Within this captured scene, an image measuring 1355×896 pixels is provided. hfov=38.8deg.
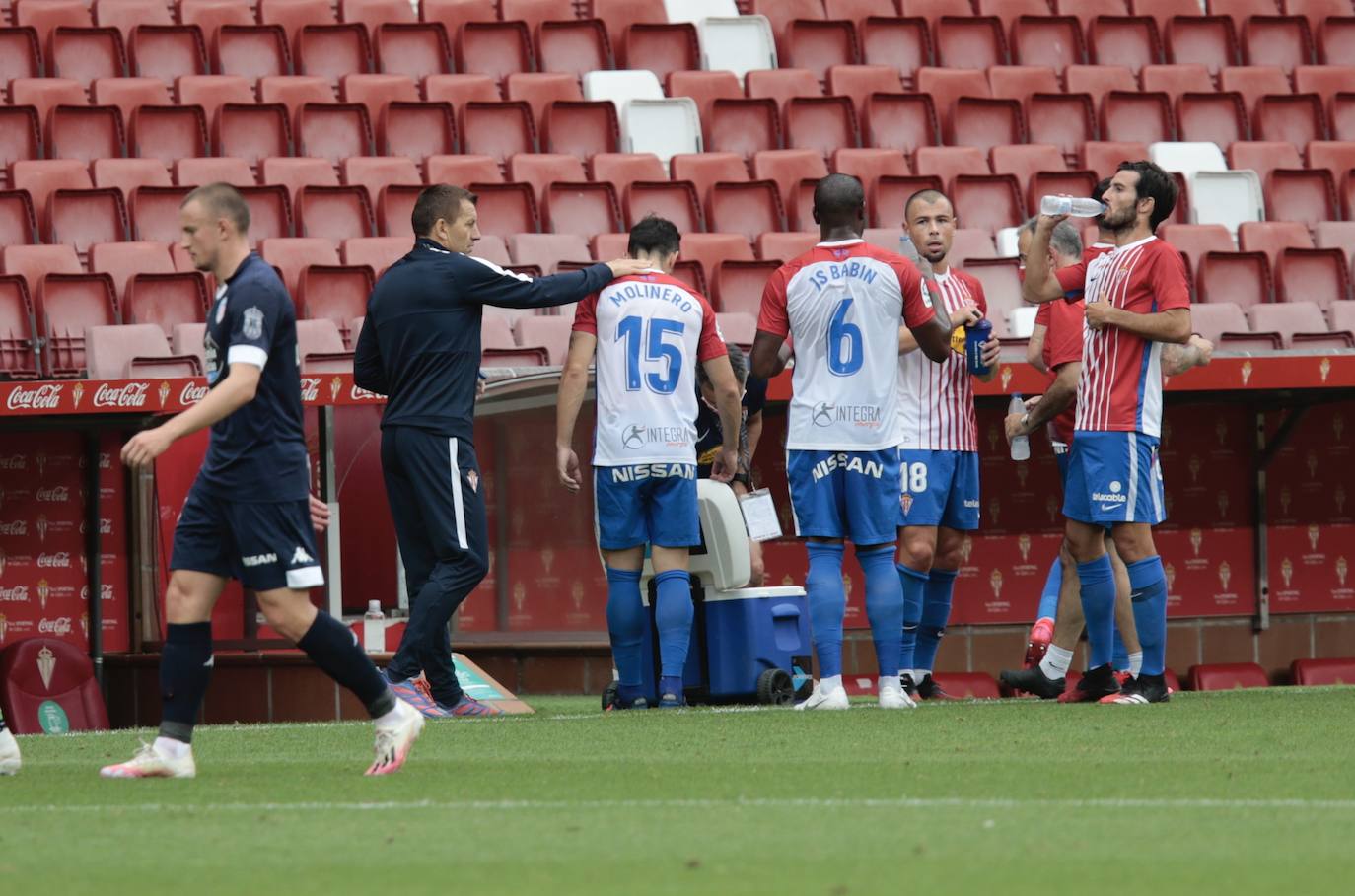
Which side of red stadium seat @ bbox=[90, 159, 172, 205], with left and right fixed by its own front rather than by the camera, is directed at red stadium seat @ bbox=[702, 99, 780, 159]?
left

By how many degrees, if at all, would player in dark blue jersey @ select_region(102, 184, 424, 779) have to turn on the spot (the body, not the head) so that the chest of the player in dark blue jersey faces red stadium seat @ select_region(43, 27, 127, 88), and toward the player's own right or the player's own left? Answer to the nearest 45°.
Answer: approximately 90° to the player's own right

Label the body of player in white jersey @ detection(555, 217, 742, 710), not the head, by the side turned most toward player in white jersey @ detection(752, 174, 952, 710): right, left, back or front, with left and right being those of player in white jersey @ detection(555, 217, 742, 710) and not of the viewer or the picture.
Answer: right

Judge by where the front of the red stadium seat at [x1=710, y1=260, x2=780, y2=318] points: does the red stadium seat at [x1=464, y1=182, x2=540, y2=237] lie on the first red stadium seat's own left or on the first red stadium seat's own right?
on the first red stadium seat's own right

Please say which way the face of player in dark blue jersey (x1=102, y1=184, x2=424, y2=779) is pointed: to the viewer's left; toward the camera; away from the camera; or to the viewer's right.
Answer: to the viewer's left

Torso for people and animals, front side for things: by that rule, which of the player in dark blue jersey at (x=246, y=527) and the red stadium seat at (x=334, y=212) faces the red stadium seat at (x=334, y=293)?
the red stadium seat at (x=334, y=212)

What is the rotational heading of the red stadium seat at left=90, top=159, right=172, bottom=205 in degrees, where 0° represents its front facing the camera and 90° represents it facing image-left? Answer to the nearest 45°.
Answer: approximately 0°

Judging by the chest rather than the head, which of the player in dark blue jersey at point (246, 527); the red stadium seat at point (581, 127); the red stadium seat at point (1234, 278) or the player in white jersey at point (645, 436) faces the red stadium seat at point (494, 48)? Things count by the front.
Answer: the player in white jersey

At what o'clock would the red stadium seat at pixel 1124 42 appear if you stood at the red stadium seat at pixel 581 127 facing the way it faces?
the red stadium seat at pixel 1124 42 is roughly at 8 o'clock from the red stadium seat at pixel 581 127.

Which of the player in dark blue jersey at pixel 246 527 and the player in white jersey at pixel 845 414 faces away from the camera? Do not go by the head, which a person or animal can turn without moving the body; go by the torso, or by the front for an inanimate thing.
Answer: the player in white jersey

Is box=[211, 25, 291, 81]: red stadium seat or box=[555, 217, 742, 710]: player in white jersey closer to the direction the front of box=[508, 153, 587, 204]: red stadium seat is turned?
the player in white jersey

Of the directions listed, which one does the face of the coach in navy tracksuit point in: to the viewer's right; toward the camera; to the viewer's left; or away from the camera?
to the viewer's right

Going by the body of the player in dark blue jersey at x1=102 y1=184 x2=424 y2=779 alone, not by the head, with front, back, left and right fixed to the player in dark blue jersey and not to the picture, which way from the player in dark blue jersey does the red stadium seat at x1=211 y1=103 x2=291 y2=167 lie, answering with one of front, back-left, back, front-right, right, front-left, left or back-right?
right

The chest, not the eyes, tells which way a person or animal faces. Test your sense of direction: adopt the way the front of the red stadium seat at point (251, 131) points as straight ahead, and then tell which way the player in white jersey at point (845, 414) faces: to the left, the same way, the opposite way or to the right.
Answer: the opposite way

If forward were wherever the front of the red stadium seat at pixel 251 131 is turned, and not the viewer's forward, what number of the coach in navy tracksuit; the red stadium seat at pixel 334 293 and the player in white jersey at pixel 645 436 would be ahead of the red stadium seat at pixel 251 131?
3
